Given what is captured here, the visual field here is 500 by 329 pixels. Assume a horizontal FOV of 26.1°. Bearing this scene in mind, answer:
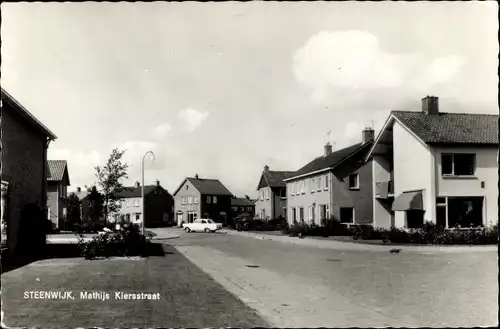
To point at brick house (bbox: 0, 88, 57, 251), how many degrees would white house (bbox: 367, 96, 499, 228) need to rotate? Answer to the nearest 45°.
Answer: approximately 45° to its right
